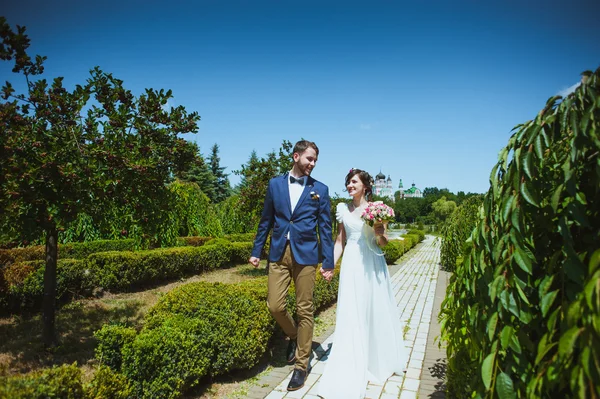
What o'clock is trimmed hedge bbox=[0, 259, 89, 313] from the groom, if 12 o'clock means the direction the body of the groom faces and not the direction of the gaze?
The trimmed hedge is roughly at 4 o'clock from the groom.

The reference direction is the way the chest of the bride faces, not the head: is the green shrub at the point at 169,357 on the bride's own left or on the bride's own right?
on the bride's own right

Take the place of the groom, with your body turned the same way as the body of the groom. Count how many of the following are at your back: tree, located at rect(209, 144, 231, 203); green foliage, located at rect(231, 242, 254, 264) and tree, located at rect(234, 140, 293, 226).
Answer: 3

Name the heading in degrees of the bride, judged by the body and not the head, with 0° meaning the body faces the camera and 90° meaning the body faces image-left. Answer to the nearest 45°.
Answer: approximately 0°

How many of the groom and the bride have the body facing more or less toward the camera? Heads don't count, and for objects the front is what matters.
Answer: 2

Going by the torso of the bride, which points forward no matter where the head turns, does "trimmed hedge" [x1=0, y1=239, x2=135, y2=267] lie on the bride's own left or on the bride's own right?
on the bride's own right

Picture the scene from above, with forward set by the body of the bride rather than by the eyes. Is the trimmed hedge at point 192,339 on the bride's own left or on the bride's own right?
on the bride's own right

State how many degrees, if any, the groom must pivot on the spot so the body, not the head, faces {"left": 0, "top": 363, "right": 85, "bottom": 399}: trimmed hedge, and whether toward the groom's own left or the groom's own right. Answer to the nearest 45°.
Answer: approximately 45° to the groom's own right

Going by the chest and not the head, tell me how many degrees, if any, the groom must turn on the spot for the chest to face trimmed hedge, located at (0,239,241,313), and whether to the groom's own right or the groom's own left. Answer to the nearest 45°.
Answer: approximately 135° to the groom's own right
